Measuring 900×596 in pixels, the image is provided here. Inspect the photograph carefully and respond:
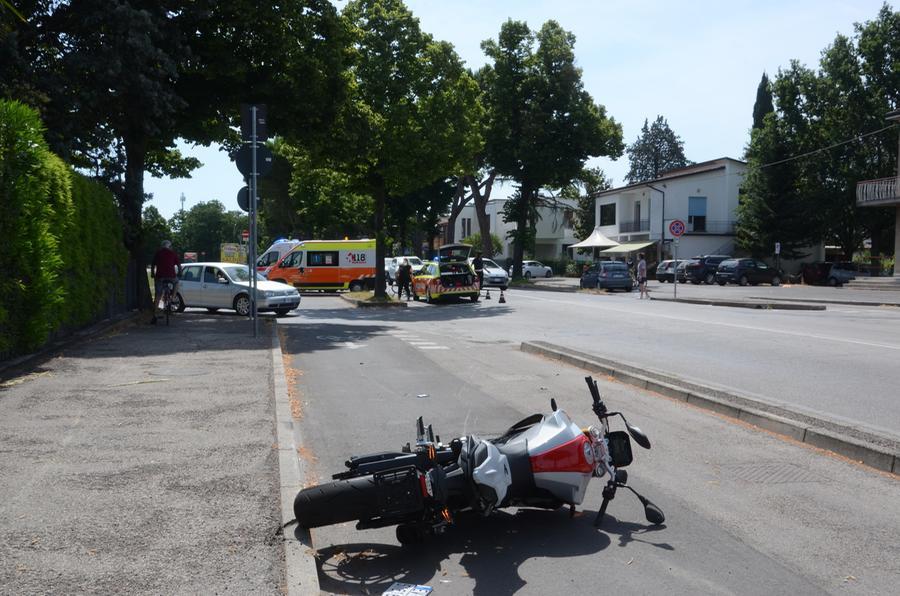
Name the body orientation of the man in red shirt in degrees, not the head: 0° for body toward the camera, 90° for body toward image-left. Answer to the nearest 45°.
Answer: approximately 180°

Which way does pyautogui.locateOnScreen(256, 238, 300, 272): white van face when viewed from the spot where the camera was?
facing to the left of the viewer

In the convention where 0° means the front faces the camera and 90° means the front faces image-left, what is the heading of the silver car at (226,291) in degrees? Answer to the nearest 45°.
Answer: approximately 315°

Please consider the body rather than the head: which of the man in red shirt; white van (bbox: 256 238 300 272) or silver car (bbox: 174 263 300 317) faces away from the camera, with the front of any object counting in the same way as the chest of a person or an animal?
the man in red shirt

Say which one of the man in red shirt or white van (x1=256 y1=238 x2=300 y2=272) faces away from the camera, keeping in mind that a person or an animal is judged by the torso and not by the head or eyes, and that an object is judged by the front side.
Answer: the man in red shirt
